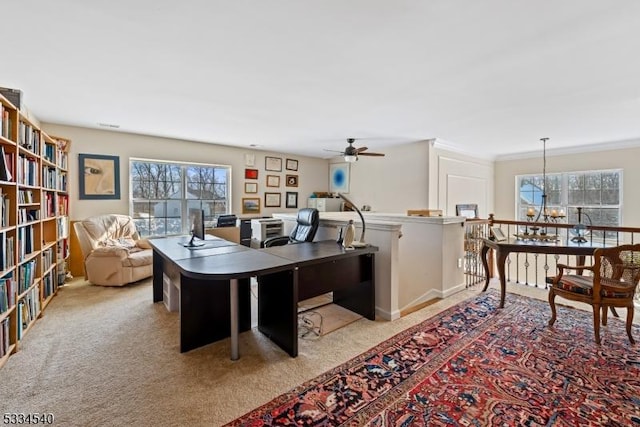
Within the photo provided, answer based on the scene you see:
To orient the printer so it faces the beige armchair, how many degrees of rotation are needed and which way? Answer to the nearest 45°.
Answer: approximately 135° to its right

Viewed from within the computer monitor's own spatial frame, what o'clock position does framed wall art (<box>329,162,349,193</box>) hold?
The framed wall art is roughly at 12 o'clock from the computer monitor.

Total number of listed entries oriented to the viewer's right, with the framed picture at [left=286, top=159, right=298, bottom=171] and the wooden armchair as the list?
0

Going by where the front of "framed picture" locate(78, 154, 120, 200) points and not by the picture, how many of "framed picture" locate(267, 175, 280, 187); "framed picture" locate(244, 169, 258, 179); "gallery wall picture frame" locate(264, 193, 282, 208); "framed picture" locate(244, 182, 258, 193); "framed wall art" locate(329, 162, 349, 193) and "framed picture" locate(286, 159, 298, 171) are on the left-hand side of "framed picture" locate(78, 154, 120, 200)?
6

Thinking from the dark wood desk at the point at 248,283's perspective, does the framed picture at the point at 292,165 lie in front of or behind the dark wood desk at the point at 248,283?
in front

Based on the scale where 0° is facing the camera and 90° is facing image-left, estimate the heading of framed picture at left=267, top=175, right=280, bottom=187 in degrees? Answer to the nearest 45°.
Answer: approximately 0°

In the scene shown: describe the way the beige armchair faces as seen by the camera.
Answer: facing the viewer and to the right of the viewer

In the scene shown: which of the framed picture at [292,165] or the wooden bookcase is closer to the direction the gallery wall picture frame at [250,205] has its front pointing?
the wooden bookcase

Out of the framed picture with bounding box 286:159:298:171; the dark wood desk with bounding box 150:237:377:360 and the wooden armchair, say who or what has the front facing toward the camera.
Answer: the framed picture

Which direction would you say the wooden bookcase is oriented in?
to the viewer's right

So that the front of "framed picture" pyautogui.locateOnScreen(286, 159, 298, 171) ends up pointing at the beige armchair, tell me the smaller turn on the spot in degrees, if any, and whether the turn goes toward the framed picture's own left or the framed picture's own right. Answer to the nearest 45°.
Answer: approximately 45° to the framed picture's own right
